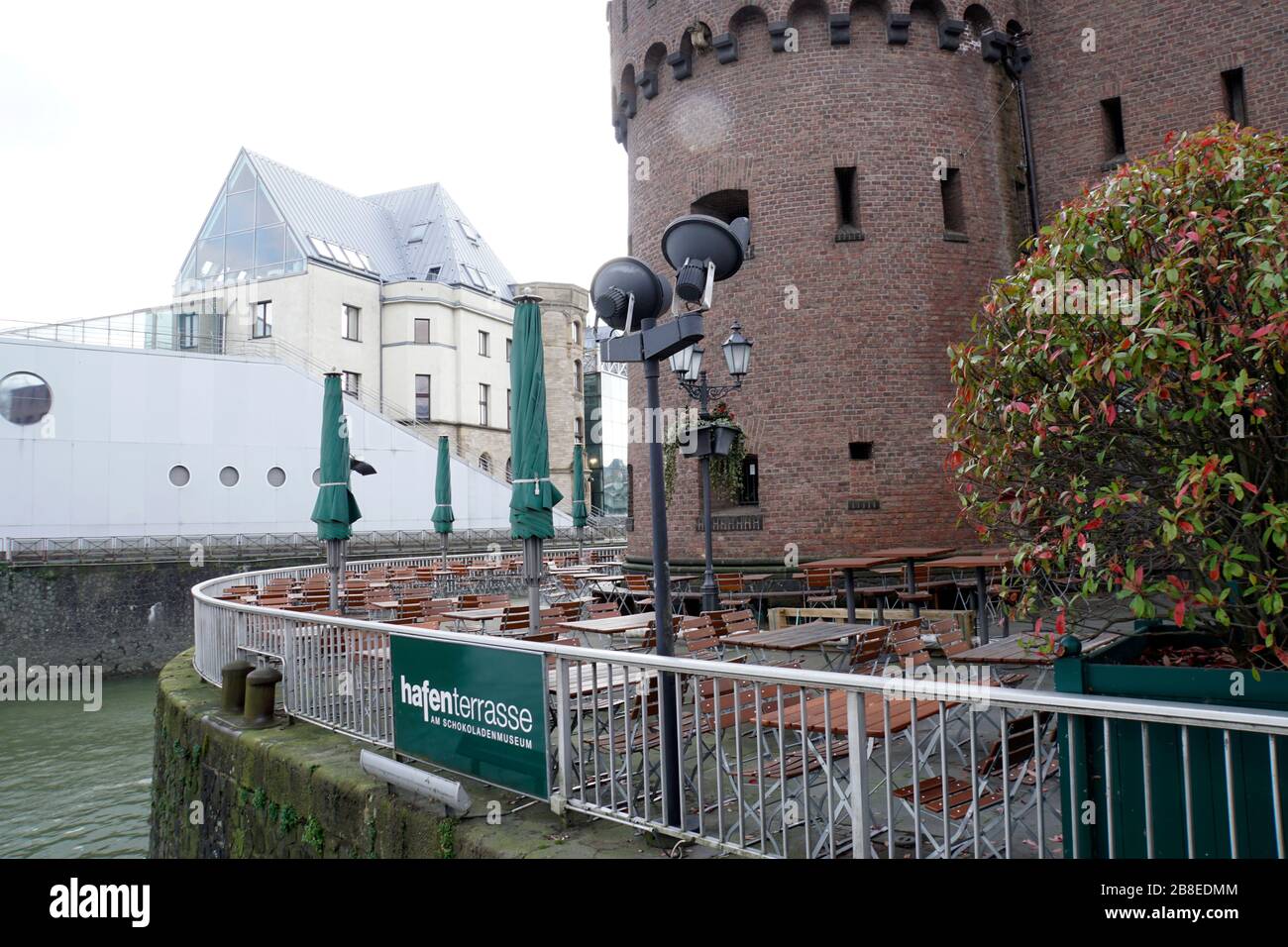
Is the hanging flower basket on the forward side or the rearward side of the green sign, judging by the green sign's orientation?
on the rearward side

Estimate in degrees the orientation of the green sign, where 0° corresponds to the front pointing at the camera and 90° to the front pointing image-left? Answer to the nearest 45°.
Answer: approximately 45°

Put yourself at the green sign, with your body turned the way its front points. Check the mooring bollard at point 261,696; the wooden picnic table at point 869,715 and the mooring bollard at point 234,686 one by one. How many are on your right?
2

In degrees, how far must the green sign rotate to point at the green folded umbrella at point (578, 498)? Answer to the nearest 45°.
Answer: approximately 135° to its right

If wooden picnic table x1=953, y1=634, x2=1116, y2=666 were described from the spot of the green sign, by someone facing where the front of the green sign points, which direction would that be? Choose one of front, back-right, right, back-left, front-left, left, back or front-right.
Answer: back-left

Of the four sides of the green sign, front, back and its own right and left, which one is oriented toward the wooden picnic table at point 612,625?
back

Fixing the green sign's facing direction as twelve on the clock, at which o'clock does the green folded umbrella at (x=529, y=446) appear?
The green folded umbrella is roughly at 5 o'clock from the green sign.

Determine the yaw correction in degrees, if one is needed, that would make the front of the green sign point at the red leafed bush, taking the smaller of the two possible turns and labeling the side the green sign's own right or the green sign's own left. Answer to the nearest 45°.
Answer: approximately 90° to the green sign's own left

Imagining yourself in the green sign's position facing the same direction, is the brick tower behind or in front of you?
behind

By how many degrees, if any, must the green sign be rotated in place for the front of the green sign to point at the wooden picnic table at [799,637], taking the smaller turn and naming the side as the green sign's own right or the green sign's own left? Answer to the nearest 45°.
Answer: approximately 180°

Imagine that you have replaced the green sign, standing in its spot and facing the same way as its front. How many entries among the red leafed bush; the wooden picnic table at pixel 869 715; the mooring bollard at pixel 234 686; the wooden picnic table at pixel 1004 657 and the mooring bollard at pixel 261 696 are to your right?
2

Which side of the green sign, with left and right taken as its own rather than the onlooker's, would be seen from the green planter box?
left
